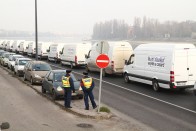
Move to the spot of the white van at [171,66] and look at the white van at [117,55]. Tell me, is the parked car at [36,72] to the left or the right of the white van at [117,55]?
left

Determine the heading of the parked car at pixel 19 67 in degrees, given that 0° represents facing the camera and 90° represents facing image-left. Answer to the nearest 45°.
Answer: approximately 315°

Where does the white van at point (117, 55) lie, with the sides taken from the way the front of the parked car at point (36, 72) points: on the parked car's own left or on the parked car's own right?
on the parked car's own left

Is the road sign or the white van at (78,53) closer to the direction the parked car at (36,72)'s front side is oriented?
the road sign

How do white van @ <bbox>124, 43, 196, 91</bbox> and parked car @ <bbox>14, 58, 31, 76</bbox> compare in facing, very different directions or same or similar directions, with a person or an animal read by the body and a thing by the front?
very different directions

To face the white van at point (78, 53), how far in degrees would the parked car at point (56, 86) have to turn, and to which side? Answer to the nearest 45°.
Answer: approximately 135° to its left
